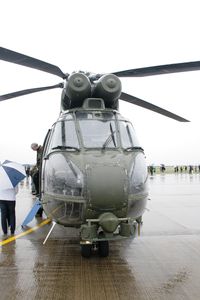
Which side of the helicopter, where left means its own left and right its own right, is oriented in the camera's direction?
front

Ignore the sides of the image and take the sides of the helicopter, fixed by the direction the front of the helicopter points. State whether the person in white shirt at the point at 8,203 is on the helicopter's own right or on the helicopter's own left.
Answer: on the helicopter's own right

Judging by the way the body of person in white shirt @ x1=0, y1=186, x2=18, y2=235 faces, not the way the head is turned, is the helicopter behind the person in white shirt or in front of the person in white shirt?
in front
